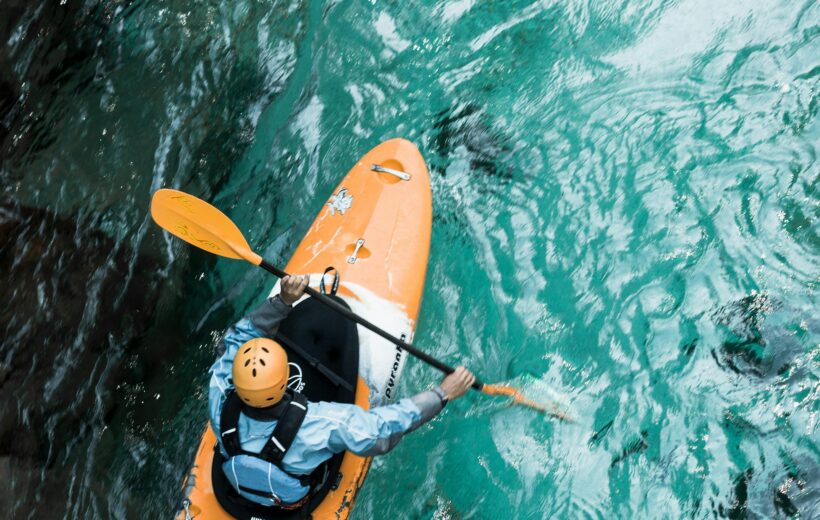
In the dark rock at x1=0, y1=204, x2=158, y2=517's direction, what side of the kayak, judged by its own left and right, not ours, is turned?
left

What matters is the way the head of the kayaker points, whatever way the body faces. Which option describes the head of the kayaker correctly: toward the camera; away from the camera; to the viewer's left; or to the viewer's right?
away from the camera

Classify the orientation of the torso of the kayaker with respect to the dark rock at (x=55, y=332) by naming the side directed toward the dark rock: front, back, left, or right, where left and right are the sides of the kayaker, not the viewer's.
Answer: left

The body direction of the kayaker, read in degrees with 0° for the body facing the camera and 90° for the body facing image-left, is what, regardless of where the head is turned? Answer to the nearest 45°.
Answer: approximately 225°

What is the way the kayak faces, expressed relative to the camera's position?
facing away from the viewer and to the right of the viewer
